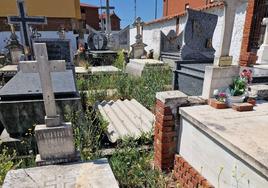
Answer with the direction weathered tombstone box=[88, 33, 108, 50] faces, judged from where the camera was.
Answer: facing the viewer

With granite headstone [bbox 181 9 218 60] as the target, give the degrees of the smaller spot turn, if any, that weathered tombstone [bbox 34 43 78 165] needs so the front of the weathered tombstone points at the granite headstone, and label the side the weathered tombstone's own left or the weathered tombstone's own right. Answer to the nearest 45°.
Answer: approximately 135° to the weathered tombstone's own left

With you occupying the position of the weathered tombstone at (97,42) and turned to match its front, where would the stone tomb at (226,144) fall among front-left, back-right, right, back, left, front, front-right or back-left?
front

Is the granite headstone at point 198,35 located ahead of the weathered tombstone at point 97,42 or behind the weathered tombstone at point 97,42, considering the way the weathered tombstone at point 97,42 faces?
ahead

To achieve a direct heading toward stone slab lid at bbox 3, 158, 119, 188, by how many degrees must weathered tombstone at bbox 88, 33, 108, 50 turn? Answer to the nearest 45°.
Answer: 0° — it already faces it

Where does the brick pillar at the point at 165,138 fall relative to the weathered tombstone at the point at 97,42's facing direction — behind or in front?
in front

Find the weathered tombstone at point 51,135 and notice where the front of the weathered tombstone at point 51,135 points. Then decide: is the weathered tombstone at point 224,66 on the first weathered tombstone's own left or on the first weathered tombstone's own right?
on the first weathered tombstone's own left

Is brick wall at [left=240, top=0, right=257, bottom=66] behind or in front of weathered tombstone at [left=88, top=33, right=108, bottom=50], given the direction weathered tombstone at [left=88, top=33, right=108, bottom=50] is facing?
in front

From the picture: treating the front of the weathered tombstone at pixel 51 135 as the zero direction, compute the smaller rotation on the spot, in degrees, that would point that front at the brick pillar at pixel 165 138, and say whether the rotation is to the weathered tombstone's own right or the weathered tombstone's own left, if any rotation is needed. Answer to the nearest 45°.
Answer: approximately 90° to the weathered tombstone's own left

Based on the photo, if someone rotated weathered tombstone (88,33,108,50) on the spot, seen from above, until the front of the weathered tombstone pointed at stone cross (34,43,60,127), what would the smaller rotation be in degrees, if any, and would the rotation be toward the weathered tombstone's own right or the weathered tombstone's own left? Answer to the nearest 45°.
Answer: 0° — it already faces it

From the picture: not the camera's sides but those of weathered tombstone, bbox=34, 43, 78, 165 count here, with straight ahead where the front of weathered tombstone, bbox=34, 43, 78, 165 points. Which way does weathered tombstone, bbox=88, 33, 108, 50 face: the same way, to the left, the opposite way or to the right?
the same way

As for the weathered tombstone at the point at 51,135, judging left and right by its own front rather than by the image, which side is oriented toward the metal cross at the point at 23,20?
back

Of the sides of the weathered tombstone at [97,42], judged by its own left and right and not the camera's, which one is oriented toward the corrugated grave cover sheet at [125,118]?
front

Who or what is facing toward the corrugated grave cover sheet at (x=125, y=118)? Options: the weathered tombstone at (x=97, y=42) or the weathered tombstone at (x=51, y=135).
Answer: the weathered tombstone at (x=97, y=42)

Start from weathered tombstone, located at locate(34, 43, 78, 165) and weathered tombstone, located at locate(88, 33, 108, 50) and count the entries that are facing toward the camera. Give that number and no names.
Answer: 2

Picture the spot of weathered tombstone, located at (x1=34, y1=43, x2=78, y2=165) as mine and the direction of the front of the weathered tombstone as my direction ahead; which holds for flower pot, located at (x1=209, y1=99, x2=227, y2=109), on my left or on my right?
on my left

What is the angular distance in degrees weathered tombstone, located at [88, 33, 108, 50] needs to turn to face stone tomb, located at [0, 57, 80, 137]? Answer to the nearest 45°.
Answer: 0° — it already faces it
